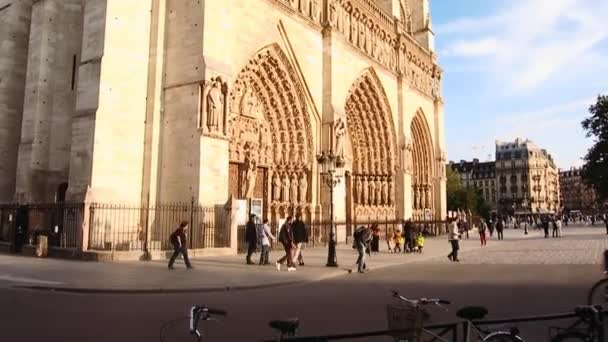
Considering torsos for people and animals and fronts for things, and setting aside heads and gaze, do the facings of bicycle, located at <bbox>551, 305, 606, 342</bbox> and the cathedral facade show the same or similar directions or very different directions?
very different directions

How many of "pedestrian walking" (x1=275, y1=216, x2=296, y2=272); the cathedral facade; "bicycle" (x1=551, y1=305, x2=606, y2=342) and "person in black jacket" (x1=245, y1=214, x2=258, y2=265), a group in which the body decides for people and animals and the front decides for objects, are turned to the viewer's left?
1

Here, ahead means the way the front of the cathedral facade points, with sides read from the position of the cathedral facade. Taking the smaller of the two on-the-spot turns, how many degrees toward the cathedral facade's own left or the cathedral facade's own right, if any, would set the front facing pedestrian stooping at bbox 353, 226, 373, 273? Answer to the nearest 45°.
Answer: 0° — it already faces them

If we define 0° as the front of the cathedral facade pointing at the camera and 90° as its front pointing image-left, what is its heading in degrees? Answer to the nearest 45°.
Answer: approximately 315°

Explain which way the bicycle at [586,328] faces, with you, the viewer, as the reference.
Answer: facing to the left of the viewer

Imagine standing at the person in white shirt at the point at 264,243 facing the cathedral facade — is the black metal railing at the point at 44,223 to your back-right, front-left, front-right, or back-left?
front-left

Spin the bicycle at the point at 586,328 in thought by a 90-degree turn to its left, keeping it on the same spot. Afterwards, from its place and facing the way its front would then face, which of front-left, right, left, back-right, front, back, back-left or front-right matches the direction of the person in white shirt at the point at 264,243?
back-right

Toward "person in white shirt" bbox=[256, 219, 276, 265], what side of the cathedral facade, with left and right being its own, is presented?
front
